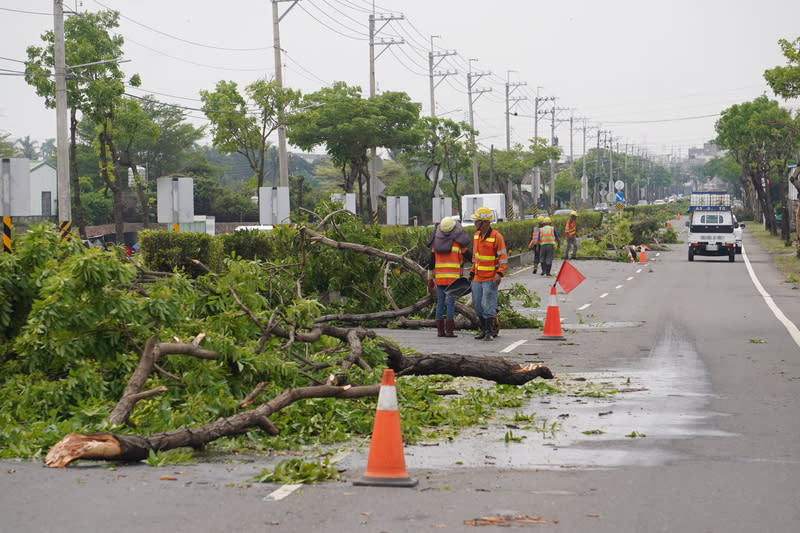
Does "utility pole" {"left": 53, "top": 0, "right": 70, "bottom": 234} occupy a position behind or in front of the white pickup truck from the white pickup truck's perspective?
behind

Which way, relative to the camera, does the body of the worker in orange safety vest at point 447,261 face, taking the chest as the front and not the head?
away from the camera

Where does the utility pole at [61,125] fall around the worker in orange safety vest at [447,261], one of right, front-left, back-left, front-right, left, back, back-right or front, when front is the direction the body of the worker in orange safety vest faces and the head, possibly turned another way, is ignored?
front-left

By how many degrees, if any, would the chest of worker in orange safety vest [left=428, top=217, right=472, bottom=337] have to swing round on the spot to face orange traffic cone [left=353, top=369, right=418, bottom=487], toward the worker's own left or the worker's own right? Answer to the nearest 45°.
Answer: approximately 180°
